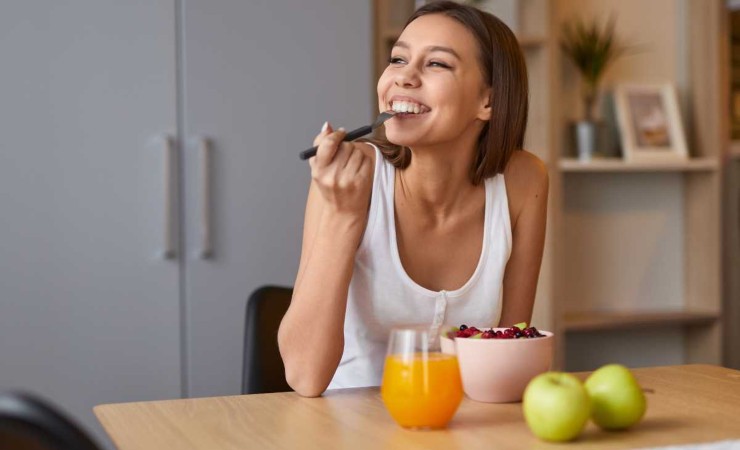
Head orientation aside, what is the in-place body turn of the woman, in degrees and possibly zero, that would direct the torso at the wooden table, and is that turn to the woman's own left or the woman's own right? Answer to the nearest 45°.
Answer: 0° — they already face it

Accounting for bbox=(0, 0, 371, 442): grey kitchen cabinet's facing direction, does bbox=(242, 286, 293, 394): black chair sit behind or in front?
in front

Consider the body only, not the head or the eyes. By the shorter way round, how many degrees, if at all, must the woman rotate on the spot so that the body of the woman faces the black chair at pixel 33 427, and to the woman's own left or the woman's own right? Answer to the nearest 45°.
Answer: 0° — they already face it

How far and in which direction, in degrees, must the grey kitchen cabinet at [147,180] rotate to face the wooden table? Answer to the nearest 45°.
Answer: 0° — it already faces it

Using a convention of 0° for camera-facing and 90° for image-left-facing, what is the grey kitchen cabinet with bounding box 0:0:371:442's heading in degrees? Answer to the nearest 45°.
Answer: approximately 0°

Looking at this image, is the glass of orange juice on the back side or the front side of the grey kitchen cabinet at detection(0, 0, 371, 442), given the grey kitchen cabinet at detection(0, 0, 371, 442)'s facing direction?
on the front side

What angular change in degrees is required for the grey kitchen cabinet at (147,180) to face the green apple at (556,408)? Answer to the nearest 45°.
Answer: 0° — it already faces it

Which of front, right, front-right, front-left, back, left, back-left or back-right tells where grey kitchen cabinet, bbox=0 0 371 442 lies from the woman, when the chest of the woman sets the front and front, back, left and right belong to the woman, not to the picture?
back-right

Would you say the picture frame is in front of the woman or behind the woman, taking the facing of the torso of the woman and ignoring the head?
behind

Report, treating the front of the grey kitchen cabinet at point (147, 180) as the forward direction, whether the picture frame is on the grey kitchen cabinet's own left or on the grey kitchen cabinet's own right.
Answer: on the grey kitchen cabinet's own left

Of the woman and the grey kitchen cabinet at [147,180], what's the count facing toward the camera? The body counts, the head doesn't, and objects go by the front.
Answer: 2

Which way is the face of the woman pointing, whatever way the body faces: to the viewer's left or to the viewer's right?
to the viewer's left

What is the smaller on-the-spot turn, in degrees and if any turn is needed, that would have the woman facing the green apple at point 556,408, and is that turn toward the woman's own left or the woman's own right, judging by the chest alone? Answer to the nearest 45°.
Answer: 0° — they already face it
